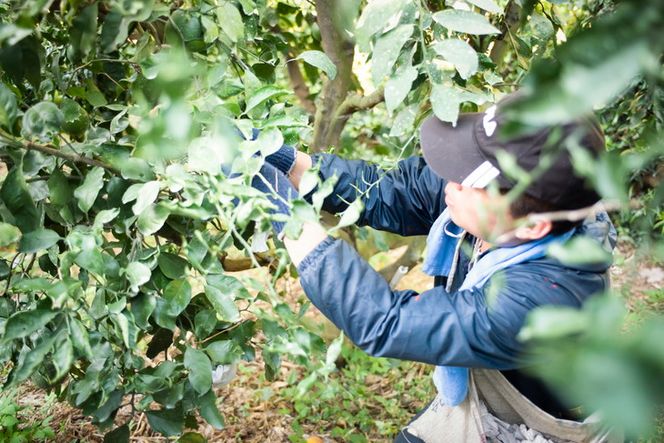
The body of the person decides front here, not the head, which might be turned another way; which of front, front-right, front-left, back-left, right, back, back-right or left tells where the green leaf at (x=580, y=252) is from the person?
left

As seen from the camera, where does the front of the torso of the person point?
to the viewer's left
